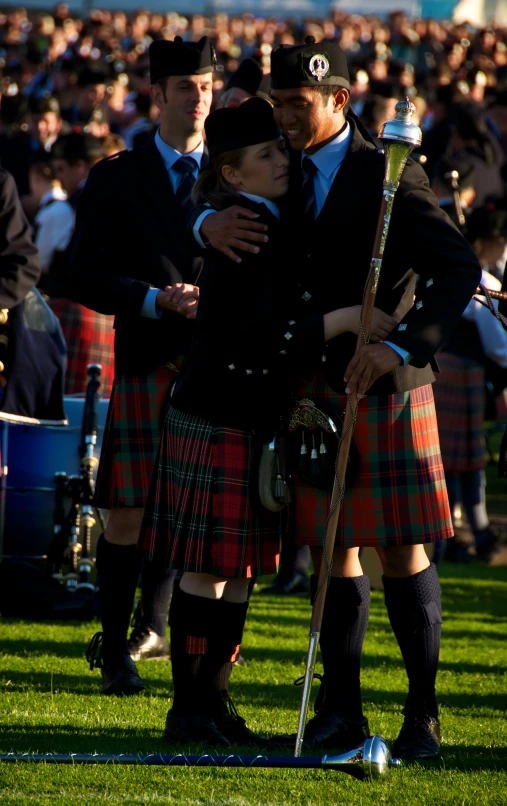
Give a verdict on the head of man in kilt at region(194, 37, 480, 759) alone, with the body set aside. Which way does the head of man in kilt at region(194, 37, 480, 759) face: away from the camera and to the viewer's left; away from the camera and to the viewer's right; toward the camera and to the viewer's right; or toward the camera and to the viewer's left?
toward the camera and to the viewer's left

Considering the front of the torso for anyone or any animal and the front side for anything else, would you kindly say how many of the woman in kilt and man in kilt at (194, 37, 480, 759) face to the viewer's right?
1

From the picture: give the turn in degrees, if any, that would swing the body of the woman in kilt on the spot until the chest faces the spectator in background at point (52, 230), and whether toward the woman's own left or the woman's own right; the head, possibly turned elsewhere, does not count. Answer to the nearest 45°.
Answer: approximately 90° to the woman's own left

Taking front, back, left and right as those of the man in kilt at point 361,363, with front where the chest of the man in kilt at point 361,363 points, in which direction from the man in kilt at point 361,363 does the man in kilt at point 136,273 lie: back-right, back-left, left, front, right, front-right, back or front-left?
right

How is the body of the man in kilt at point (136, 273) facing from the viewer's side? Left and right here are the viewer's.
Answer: facing the viewer and to the right of the viewer

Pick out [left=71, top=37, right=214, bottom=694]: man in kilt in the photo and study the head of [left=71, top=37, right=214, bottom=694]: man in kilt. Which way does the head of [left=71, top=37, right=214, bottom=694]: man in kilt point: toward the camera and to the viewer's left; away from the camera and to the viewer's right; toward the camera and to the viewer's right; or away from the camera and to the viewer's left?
toward the camera and to the viewer's right

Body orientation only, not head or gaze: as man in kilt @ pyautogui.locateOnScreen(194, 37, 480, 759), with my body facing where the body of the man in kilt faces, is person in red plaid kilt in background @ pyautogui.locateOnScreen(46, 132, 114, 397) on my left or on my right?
on my right

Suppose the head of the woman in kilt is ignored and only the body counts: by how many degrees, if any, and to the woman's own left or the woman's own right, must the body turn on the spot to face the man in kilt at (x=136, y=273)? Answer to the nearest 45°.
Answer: approximately 135° to the woman's own left

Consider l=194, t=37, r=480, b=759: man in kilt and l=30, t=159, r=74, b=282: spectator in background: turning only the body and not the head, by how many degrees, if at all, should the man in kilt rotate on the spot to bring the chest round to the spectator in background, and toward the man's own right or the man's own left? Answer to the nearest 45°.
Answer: approximately 90° to the man's own right

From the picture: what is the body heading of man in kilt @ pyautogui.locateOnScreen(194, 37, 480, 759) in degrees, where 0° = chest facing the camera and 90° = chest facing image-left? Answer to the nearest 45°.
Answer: approximately 45°

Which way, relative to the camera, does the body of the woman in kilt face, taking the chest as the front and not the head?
to the viewer's right

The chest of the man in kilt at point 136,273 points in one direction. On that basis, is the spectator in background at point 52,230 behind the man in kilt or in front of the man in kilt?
behind
